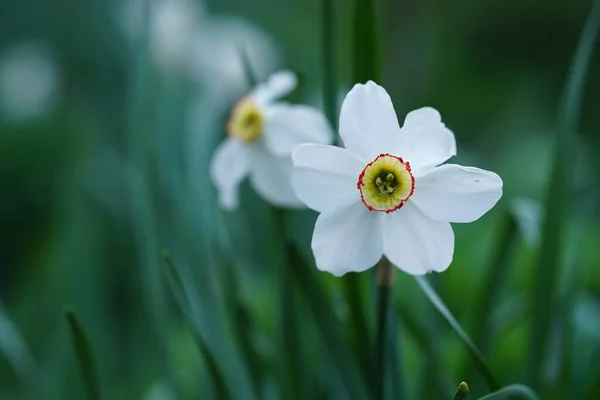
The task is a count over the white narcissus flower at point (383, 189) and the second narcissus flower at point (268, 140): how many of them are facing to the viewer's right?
0

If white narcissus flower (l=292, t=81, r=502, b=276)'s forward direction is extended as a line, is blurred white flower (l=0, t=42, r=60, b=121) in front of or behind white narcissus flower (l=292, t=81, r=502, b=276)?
behind

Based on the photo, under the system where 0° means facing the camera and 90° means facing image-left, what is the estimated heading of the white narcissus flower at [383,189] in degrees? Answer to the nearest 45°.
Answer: approximately 0°

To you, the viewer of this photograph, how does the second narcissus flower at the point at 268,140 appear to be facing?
facing the viewer and to the left of the viewer
